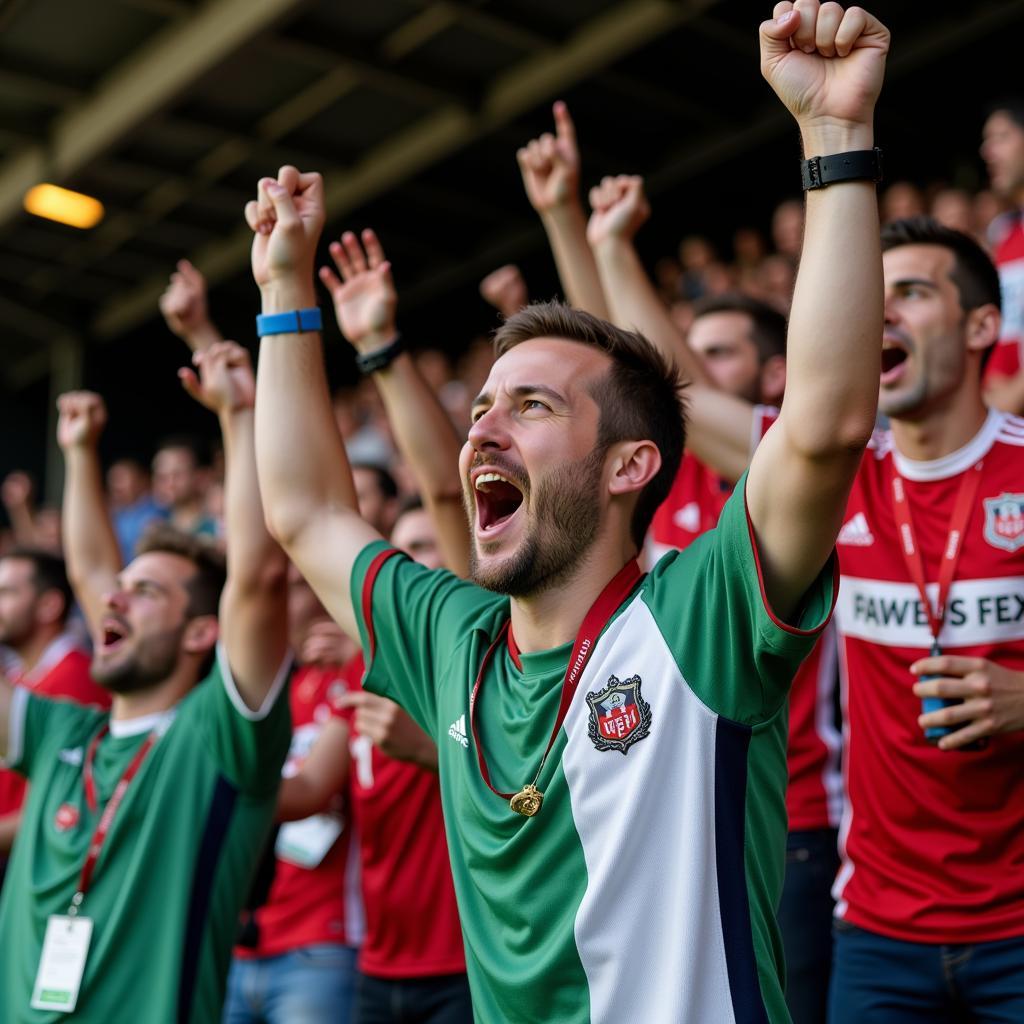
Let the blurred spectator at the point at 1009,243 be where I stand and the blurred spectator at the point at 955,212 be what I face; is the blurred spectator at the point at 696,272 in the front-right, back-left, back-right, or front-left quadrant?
front-left

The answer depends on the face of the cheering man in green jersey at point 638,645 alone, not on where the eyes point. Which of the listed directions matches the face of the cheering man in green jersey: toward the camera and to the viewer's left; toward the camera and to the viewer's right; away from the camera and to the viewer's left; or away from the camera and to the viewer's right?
toward the camera and to the viewer's left

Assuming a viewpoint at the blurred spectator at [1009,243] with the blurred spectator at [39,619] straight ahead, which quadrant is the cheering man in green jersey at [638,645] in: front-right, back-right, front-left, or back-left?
front-left

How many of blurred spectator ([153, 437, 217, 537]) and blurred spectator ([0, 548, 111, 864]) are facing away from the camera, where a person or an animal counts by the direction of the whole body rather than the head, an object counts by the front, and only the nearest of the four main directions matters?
0

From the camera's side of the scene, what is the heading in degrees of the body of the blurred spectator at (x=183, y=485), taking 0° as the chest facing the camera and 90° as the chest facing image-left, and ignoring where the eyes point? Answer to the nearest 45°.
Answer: approximately 45°

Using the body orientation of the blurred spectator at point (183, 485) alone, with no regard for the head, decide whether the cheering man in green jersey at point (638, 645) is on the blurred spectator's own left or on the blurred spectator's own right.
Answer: on the blurred spectator's own left

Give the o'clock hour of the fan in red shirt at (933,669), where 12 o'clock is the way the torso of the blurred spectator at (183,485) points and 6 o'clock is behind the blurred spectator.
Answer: The fan in red shirt is roughly at 10 o'clock from the blurred spectator.

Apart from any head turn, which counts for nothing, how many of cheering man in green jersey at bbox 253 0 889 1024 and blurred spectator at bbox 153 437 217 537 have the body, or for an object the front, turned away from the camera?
0

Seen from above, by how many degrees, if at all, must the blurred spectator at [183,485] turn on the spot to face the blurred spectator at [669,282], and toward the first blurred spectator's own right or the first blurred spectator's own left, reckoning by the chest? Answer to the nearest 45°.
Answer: approximately 135° to the first blurred spectator's own left

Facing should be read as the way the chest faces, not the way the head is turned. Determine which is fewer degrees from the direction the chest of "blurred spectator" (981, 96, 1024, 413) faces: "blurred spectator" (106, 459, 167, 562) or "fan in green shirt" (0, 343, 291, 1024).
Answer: the fan in green shirt

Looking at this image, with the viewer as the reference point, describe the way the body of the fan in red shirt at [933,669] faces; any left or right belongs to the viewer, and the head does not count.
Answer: facing the viewer and to the left of the viewer

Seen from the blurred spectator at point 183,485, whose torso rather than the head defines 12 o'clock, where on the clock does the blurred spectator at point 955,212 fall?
the blurred spectator at point 955,212 is roughly at 9 o'clock from the blurred spectator at point 183,485.
